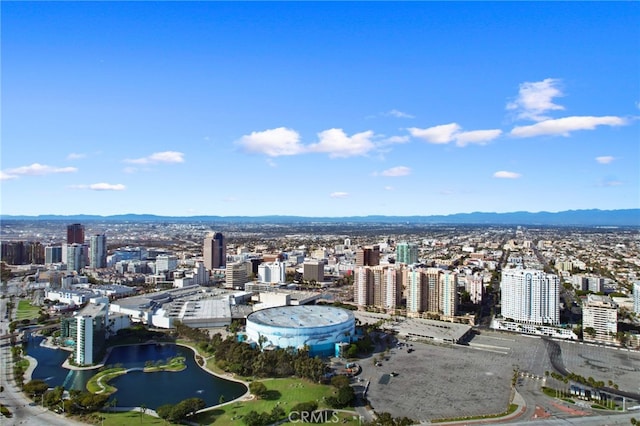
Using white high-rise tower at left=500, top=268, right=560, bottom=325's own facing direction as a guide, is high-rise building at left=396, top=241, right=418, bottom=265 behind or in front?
behind

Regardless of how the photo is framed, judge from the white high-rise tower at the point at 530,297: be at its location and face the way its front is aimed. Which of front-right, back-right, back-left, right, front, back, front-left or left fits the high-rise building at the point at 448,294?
right

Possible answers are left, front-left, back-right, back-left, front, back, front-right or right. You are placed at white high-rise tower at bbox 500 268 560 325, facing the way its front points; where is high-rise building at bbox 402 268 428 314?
right

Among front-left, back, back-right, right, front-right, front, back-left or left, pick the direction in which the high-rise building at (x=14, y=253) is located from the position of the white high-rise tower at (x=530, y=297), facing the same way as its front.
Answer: right

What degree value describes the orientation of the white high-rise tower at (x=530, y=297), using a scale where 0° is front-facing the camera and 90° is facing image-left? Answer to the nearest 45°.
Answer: approximately 0°

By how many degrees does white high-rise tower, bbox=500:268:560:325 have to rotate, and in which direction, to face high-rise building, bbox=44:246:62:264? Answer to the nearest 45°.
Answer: approximately 90° to its right

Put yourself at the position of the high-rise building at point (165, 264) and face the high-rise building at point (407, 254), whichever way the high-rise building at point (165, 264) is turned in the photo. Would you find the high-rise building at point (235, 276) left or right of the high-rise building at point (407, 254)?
right
